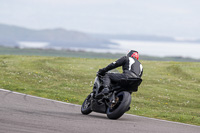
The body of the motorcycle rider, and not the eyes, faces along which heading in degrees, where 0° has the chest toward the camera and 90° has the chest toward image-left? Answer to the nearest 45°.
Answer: approximately 135°

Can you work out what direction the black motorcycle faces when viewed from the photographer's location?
facing away from the viewer and to the left of the viewer
